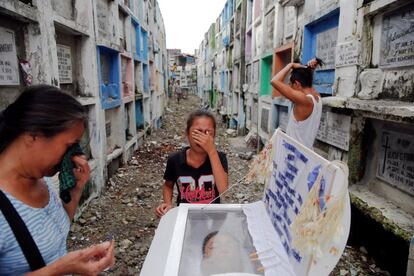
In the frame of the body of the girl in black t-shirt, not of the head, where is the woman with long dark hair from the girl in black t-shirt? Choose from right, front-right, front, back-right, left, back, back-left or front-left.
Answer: front-right

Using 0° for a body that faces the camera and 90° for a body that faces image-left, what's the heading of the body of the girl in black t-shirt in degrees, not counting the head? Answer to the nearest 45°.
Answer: approximately 0°

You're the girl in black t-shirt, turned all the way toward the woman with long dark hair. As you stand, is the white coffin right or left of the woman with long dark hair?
left

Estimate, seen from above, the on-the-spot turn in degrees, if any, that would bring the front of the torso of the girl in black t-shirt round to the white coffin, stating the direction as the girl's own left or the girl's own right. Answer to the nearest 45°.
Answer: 0° — they already face it
